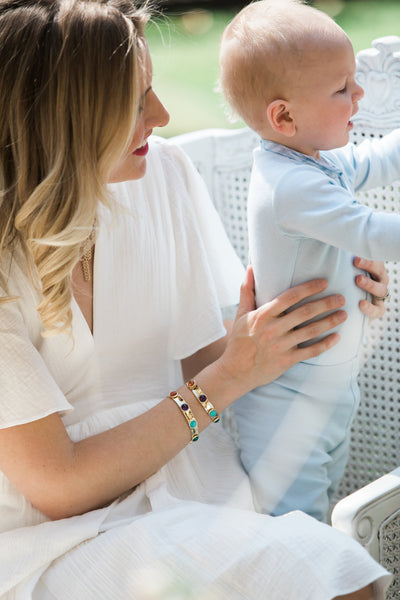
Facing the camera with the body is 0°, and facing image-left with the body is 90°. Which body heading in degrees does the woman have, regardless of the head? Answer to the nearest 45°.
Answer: approximately 315°

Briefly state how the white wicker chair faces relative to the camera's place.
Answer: facing the viewer and to the left of the viewer

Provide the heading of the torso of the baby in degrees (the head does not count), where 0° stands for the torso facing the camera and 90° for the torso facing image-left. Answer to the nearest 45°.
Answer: approximately 270°

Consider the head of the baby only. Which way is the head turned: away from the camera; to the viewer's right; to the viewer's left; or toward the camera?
to the viewer's right

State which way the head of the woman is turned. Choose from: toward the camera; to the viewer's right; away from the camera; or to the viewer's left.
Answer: to the viewer's right
